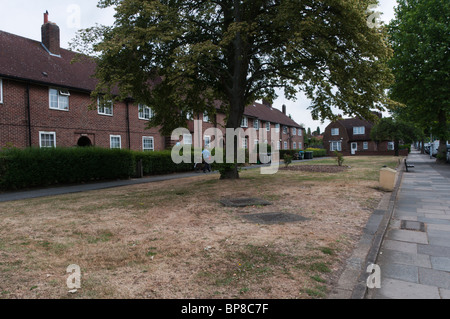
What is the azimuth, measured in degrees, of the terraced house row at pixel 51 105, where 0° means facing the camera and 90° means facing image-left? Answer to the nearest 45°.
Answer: approximately 315°

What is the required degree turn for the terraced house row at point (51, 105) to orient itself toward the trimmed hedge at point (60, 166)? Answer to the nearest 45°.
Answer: approximately 45° to its right

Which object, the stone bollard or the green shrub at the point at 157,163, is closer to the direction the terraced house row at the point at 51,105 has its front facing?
the stone bollard

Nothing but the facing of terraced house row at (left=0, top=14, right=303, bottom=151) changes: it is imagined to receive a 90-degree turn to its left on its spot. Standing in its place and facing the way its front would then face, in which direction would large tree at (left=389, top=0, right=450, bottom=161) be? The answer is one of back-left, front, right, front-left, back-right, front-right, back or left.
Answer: front-right

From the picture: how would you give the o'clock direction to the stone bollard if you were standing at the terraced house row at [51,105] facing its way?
The stone bollard is roughly at 12 o'clock from the terraced house row.

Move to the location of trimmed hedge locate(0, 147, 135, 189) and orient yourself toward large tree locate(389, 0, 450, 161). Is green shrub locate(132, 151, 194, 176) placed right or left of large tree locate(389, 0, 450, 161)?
left

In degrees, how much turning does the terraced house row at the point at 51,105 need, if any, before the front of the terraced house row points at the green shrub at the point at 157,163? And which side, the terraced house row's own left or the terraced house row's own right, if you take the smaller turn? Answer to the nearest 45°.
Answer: approximately 45° to the terraced house row's own left
